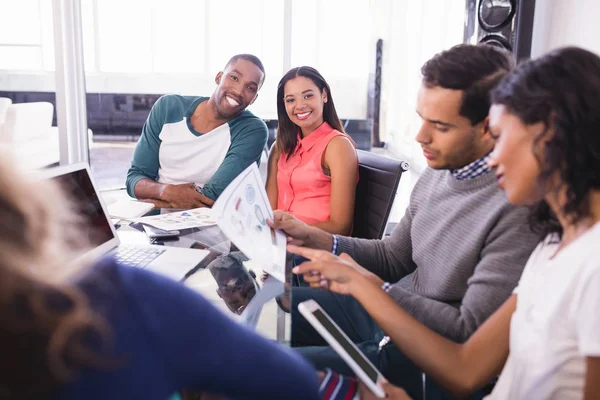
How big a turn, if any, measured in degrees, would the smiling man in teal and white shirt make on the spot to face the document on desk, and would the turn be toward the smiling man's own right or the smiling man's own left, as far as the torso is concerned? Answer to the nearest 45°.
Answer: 0° — they already face it

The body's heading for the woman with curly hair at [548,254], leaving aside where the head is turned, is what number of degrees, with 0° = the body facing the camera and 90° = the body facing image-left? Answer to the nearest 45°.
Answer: approximately 90°

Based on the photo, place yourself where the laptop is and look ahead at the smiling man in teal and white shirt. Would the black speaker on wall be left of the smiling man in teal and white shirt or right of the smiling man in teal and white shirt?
right

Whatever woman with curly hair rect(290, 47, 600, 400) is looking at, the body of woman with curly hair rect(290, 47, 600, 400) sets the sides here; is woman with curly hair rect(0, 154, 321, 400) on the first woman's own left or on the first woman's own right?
on the first woman's own left

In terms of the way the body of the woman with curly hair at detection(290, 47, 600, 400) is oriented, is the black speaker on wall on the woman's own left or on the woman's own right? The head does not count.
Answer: on the woman's own right

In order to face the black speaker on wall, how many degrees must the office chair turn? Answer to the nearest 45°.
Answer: approximately 180°

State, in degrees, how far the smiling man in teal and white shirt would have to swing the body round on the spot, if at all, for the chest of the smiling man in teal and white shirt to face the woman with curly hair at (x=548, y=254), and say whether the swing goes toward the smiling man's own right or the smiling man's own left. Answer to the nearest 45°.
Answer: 0° — they already face them
